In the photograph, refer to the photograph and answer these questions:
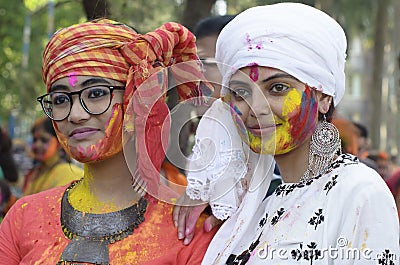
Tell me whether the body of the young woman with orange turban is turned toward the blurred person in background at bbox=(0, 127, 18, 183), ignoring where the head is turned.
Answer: no

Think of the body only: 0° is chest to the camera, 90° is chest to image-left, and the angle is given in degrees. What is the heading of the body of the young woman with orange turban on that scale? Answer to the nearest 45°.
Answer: approximately 45°

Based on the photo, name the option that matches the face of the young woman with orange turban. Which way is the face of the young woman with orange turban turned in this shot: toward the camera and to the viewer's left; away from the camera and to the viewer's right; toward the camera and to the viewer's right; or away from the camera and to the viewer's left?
toward the camera and to the viewer's left
